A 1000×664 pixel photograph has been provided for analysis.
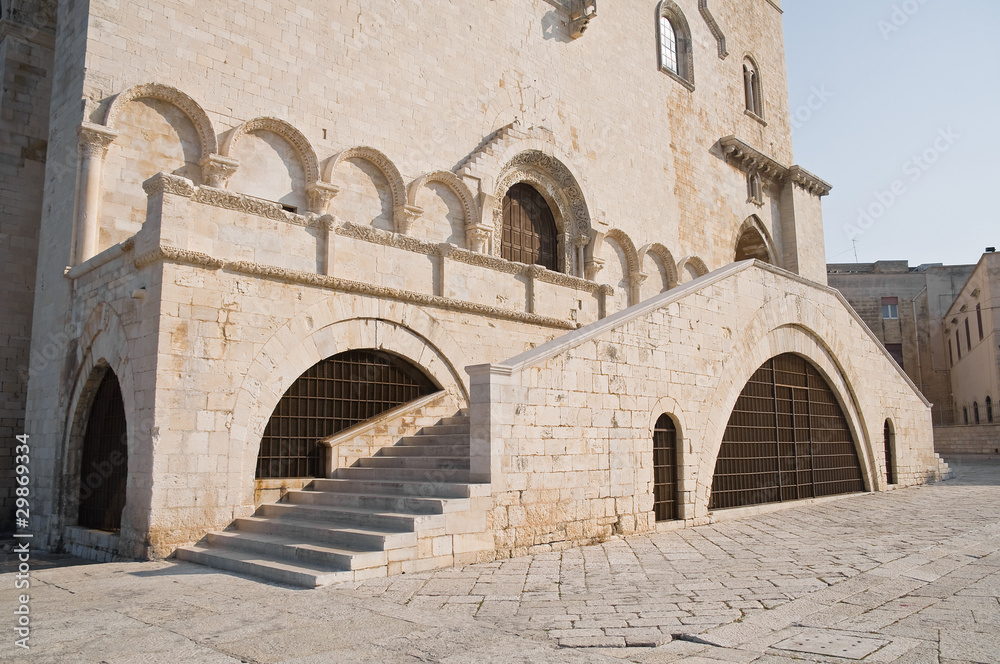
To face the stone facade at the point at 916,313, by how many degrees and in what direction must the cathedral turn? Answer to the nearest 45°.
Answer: approximately 90° to its left

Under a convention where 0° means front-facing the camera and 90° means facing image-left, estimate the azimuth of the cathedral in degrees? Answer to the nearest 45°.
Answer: approximately 315°
